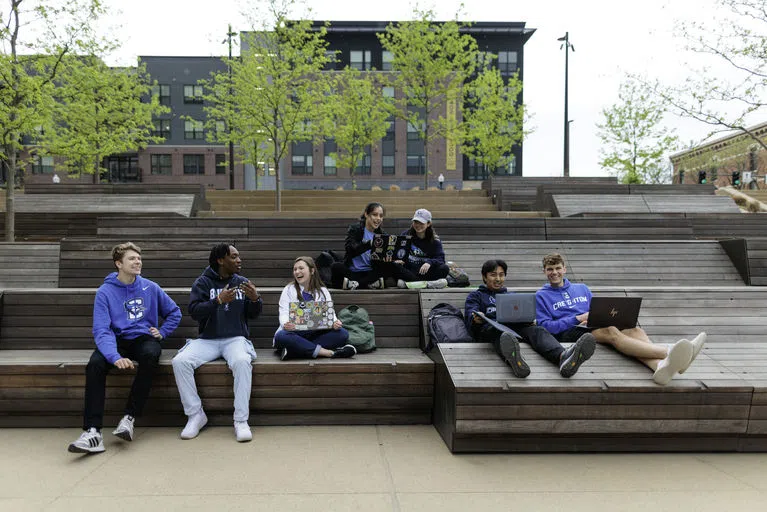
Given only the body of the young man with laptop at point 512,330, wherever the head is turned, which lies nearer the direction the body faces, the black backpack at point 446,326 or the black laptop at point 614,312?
the black laptop

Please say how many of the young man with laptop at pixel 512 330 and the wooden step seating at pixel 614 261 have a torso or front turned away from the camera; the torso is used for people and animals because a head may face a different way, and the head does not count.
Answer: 0

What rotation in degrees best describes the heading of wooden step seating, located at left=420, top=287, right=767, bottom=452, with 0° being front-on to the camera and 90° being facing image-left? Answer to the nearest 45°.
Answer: approximately 0°

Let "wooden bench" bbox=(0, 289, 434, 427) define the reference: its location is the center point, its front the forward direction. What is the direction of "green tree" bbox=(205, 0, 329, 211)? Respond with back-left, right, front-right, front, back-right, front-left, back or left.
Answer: back

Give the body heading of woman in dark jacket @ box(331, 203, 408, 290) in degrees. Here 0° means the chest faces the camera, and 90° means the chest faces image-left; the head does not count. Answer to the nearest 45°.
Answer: approximately 315°

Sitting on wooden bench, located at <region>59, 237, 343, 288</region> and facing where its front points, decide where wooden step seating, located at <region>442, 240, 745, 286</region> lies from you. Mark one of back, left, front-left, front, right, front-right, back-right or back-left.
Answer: left

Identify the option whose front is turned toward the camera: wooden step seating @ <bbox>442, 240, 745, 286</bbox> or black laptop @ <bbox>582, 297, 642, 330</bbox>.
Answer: the wooden step seating

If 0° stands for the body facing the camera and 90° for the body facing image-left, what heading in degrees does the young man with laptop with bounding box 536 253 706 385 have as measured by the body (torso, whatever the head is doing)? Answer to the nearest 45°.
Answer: approximately 315°

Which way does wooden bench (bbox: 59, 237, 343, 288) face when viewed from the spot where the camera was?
facing the viewer

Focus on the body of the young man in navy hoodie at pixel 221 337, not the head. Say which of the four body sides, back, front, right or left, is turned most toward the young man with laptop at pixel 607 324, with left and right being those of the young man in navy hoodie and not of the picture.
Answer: left

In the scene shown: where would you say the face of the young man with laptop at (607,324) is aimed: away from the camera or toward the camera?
toward the camera

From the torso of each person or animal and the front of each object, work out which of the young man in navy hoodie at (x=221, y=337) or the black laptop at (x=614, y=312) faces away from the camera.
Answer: the black laptop

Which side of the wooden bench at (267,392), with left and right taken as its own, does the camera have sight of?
front

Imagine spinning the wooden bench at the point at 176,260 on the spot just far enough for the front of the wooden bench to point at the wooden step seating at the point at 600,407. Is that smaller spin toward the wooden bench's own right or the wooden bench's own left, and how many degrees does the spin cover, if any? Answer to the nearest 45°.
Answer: approximately 45° to the wooden bench's own left

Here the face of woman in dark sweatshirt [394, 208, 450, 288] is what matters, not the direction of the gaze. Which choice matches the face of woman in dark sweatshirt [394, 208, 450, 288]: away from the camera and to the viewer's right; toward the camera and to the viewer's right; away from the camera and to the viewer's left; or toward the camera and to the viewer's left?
toward the camera and to the viewer's left
